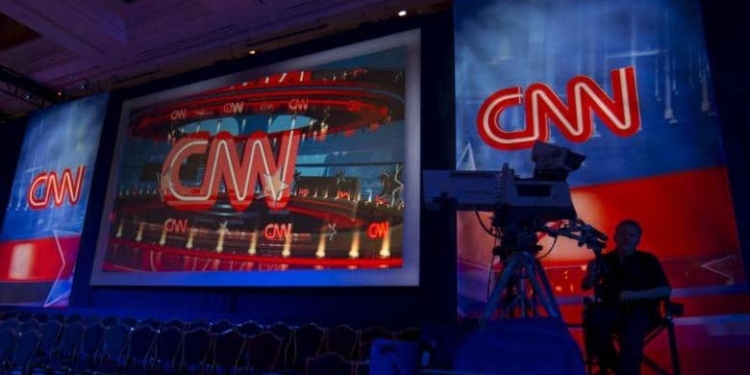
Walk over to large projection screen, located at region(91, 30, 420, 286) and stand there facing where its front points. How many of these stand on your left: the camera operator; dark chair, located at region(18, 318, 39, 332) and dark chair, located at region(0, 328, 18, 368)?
1

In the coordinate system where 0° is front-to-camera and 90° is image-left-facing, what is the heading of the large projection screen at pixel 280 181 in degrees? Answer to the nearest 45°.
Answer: approximately 45°

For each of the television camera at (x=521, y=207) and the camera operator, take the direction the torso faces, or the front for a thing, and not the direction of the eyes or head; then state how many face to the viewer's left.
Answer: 1

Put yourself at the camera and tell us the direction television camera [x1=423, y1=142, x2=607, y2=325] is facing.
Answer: facing to the left of the viewer

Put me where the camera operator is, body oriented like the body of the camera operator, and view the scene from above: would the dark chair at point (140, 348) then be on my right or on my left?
on my right

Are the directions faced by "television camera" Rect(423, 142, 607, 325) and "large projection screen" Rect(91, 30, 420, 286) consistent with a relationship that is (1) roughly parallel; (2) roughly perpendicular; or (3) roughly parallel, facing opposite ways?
roughly perpendicular

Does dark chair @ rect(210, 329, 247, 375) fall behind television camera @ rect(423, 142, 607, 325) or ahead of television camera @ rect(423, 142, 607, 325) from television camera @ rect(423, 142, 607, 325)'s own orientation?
ahead

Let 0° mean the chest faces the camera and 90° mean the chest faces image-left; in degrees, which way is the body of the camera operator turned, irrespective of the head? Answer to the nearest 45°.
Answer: approximately 0°
